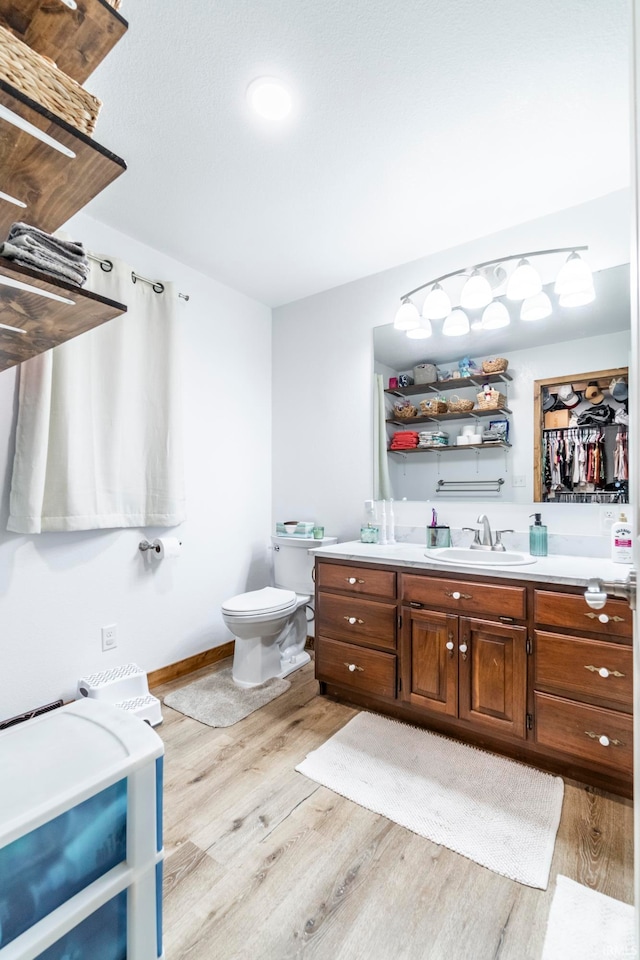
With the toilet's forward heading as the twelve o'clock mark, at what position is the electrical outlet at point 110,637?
The electrical outlet is roughly at 1 o'clock from the toilet.

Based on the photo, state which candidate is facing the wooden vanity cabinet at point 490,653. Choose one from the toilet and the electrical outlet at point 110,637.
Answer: the electrical outlet

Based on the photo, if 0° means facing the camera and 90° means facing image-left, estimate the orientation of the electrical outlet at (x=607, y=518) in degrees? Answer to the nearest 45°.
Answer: approximately 0°

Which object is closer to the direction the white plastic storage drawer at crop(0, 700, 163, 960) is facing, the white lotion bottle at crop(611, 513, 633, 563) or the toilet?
the white lotion bottle

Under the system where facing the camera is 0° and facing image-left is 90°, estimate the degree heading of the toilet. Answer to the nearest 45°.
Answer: approximately 45°

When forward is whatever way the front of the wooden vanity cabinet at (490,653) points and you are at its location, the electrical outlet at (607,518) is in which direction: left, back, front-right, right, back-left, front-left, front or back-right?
back
